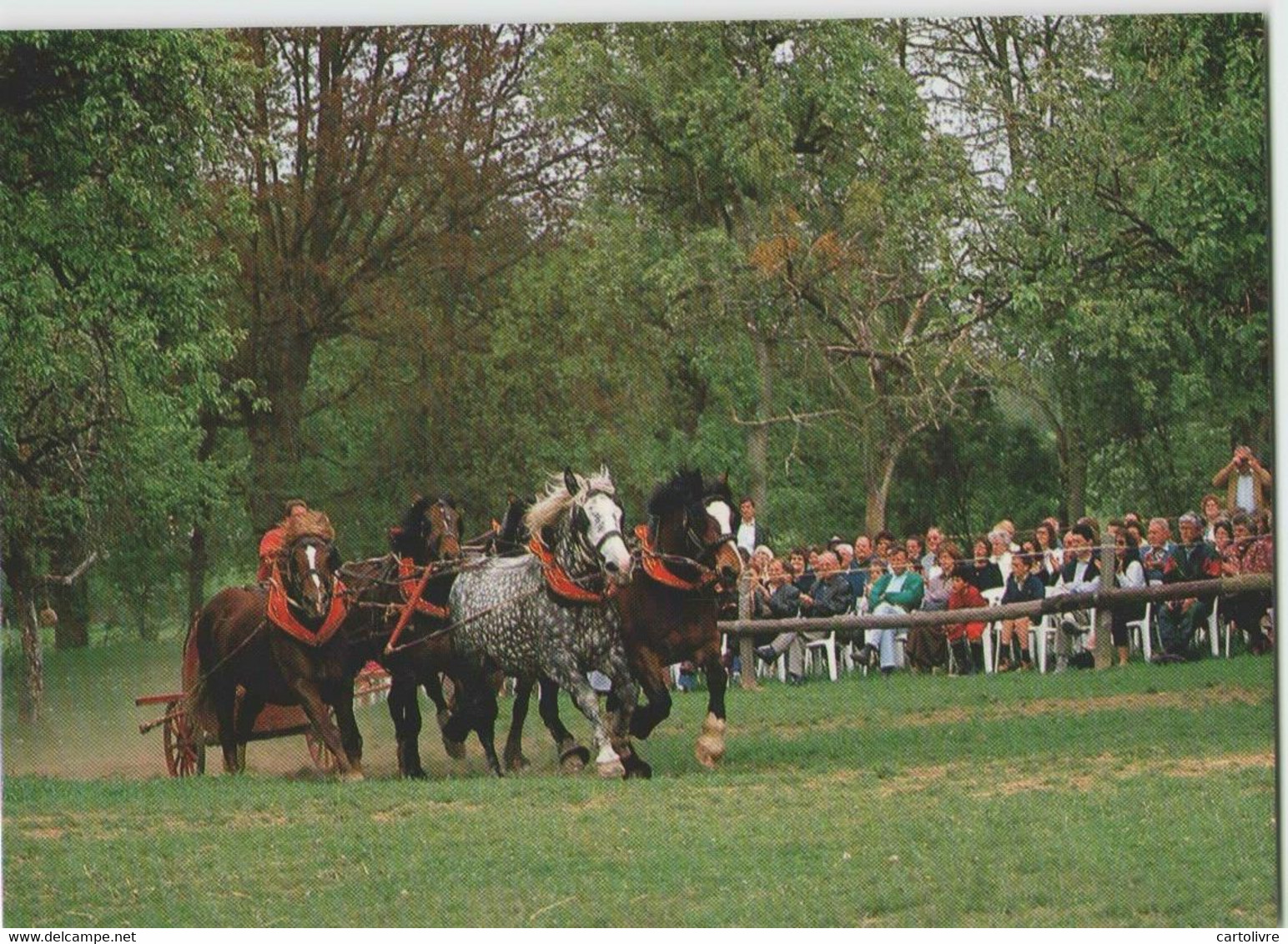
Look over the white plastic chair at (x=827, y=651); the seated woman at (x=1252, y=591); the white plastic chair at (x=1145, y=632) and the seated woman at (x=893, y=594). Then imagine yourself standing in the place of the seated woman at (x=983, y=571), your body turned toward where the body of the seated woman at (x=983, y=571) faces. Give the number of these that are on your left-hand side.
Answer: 2

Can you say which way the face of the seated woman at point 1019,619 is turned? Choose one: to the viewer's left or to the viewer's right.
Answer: to the viewer's left

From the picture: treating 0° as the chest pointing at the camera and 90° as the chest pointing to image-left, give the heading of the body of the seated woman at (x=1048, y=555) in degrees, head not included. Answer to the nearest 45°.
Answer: approximately 45°
